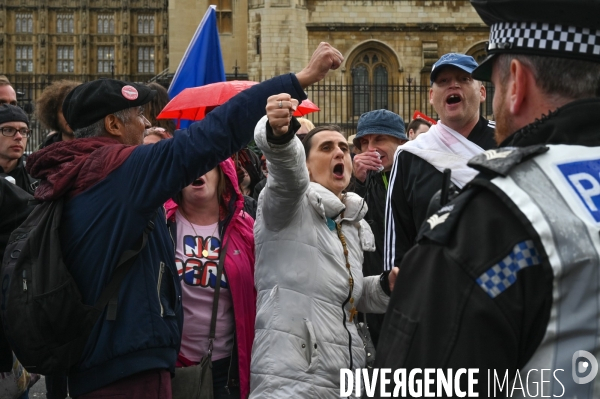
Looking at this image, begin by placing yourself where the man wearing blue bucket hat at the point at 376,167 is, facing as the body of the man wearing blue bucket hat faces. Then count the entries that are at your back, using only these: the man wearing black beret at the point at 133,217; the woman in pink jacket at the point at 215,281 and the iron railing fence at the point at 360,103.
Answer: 1

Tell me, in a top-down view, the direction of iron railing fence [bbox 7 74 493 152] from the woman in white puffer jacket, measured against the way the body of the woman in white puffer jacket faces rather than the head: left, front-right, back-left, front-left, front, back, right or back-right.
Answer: back-left

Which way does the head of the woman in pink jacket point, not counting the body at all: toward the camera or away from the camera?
toward the camera

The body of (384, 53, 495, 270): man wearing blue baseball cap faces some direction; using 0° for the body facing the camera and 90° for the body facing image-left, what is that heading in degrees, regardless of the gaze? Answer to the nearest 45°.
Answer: approximately 0°

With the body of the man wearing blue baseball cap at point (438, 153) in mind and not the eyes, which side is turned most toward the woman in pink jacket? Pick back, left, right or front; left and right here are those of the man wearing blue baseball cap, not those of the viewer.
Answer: right

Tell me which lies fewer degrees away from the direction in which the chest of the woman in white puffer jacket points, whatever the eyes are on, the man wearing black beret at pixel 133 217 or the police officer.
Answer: the police officer

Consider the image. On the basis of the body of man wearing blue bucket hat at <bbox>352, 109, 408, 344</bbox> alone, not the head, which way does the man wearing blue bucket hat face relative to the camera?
toward the camera

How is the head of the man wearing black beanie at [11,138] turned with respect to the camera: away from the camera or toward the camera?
toward the camera

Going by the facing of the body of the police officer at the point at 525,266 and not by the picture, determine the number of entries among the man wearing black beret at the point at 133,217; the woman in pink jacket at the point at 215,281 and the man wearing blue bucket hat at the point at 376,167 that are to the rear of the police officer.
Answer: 0

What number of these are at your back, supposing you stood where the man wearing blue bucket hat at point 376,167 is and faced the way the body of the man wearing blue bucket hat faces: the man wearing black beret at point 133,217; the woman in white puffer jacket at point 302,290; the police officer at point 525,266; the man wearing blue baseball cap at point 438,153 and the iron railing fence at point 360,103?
1

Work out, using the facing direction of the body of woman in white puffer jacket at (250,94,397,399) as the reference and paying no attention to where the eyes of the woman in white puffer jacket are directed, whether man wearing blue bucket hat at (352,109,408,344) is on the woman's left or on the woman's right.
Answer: on the woman's left

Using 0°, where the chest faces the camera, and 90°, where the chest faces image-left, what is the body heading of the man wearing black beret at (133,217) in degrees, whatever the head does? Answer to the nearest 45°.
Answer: approximately 270°

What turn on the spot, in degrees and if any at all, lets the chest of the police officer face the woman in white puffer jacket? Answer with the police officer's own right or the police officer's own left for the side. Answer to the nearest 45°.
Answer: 0° — they already face them

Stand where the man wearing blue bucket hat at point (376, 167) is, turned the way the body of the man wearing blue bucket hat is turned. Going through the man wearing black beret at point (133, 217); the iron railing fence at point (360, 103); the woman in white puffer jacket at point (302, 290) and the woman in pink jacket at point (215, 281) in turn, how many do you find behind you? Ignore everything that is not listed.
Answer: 1

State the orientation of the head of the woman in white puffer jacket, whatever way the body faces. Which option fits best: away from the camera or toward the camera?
toward the camera
